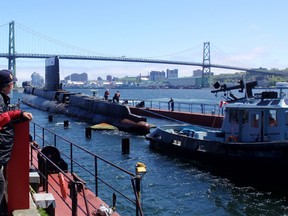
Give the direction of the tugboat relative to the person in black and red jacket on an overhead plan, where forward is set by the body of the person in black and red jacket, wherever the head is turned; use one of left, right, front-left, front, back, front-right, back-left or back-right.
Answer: front-left

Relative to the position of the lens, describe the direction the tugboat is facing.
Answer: facing the viewer and to the right of the viewer

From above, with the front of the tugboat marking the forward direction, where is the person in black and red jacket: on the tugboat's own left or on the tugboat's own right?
on the tugboat's own right

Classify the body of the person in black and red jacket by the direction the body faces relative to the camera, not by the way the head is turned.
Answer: to the viewer's right

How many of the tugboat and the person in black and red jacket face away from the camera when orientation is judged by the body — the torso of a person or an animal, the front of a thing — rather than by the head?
0
